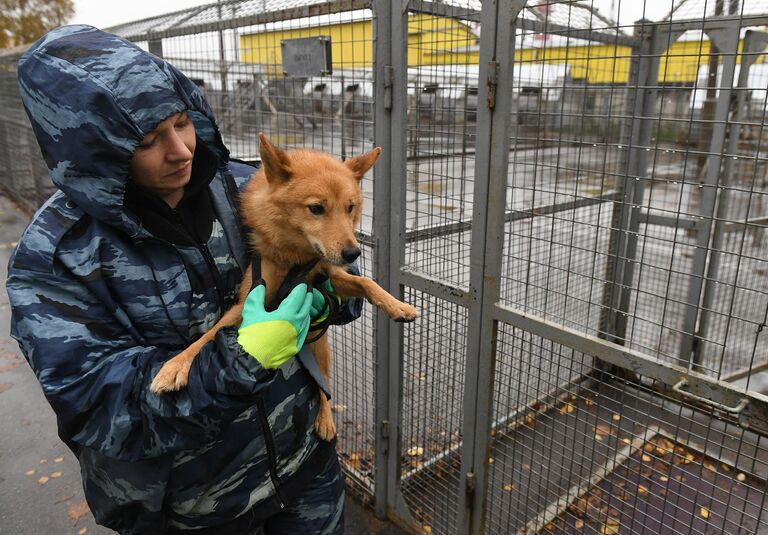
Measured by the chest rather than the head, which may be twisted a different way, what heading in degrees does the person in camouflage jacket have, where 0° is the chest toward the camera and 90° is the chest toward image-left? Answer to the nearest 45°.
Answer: approximately 315°

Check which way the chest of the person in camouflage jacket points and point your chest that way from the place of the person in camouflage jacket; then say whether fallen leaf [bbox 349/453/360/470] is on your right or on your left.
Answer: on your left

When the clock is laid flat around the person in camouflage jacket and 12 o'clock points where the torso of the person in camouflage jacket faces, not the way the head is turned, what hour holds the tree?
The tree is roughly at 7 o'clock from the person in camouflage jacket.

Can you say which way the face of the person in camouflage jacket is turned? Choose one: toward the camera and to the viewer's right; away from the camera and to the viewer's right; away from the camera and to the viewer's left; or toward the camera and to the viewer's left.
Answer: toward the camera and to the viewer's right
